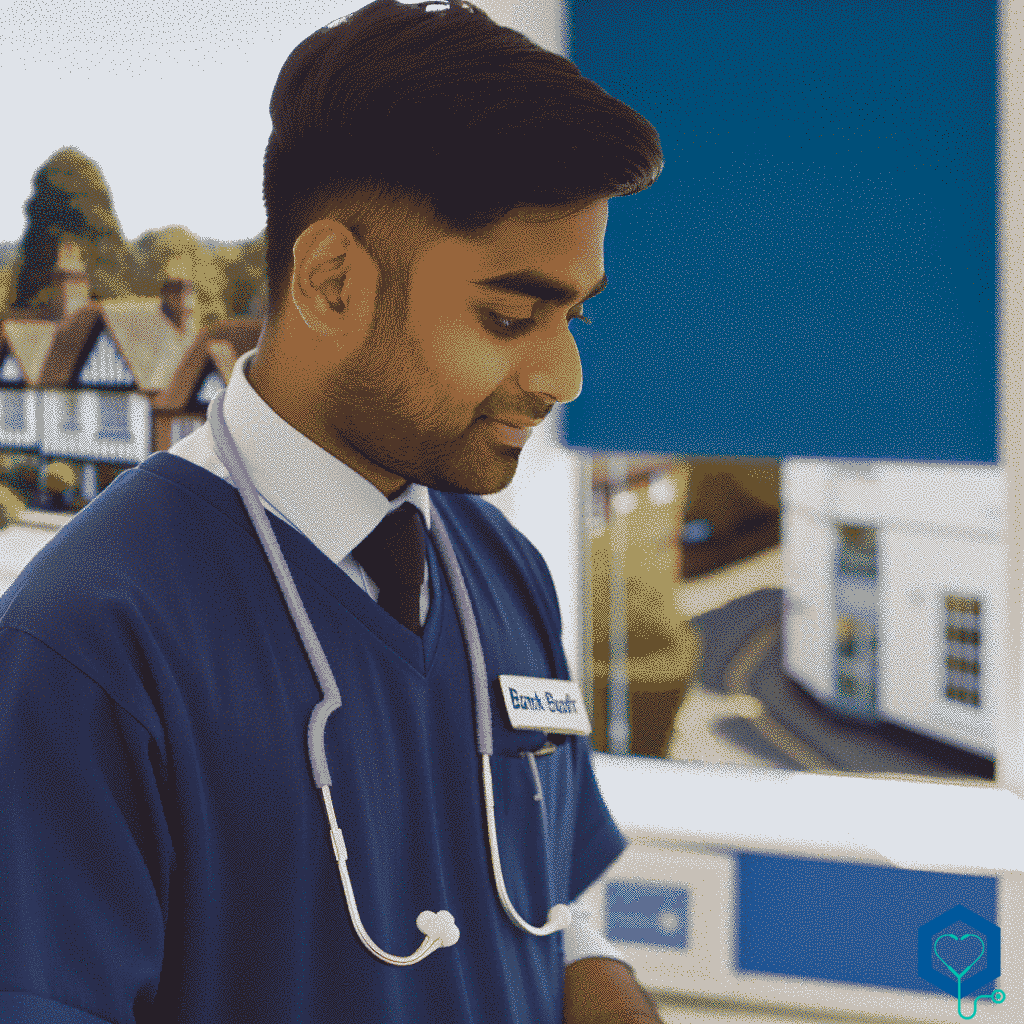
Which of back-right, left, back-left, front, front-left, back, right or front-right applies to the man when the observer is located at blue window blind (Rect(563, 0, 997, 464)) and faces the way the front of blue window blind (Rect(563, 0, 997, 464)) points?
front

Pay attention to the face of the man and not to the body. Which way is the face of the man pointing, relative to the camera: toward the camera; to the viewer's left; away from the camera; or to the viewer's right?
to the viewer's right

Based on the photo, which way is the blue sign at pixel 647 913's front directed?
toward the camera

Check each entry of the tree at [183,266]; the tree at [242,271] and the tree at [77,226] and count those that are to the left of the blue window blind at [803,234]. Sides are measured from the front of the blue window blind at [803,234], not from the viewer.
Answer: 0

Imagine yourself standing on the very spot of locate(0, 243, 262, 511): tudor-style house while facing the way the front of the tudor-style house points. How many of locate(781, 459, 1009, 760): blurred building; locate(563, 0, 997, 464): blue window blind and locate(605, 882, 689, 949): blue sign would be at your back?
0

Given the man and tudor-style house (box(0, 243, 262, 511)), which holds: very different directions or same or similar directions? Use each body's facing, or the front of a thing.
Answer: same or similar directions

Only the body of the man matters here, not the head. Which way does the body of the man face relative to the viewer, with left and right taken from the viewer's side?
facing the viewer and to the right of the viewer

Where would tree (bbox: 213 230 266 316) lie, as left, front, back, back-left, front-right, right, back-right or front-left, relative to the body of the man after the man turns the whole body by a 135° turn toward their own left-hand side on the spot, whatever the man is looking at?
front

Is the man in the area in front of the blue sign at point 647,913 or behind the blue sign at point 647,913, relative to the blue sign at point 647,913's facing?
in front

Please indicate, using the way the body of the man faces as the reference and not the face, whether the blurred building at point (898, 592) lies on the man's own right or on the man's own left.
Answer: on the man's own left
